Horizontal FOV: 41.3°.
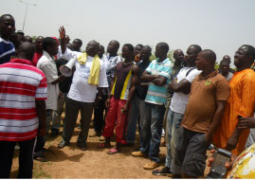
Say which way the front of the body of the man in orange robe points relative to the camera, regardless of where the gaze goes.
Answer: to the viewer's left

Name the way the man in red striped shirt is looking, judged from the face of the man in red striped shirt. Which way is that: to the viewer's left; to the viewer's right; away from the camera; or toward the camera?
away from the camera

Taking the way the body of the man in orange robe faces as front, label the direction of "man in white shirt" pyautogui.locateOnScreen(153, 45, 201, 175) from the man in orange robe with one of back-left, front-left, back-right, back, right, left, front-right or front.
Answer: front-right

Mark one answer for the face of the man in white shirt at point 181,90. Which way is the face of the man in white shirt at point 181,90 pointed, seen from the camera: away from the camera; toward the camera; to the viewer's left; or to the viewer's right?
to the viewer's left

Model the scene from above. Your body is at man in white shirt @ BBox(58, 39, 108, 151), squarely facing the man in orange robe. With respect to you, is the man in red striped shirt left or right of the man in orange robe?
right
